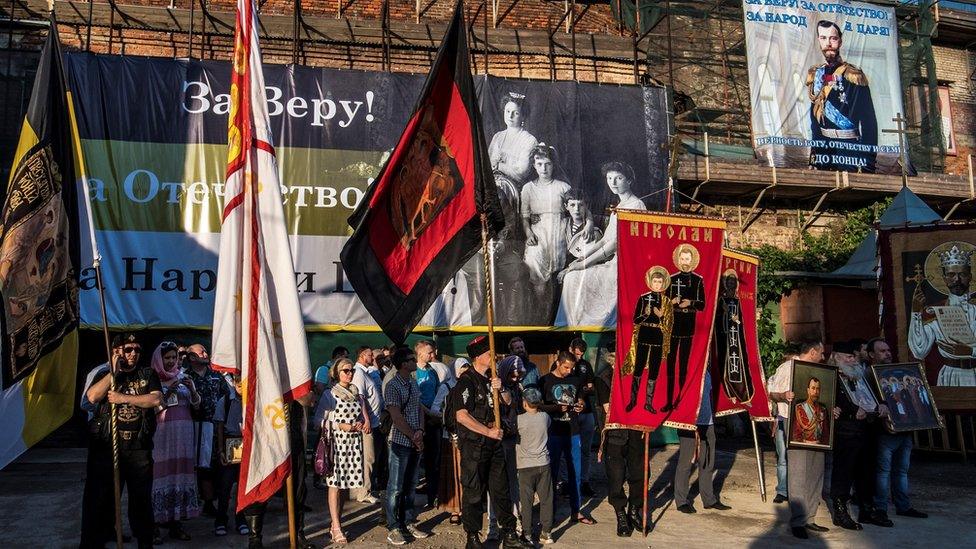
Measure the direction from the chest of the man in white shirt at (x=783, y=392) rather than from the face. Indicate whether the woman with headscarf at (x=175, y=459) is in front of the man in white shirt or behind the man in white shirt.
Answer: behind

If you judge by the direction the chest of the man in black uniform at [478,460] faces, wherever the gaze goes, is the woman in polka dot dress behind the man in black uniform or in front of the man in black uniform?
behind

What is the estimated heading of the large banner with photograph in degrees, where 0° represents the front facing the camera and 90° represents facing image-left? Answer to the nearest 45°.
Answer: approximately 0°

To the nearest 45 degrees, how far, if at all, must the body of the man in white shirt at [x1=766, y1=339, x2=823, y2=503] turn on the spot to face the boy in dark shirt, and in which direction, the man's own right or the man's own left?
approximately 135° to the man's own right
